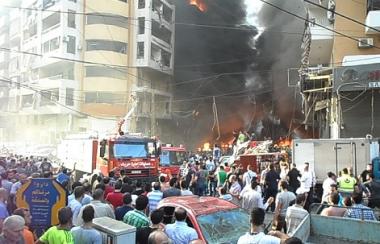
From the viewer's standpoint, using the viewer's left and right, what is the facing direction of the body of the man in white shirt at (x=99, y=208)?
facing away from the viewer

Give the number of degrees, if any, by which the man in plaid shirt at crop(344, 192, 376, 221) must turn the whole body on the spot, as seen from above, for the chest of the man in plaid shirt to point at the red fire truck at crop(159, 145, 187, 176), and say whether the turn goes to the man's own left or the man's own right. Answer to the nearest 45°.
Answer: approximately 45° to the man's own left

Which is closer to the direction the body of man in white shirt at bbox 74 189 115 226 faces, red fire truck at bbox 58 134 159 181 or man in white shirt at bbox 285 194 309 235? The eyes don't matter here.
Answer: the red fire truck

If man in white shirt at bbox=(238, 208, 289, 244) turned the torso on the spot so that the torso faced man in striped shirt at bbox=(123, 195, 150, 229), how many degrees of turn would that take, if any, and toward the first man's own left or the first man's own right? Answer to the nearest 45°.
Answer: approximately 45° to the first man's own left

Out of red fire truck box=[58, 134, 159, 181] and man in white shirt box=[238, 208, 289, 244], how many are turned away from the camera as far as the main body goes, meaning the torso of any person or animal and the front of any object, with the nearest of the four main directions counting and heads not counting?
1

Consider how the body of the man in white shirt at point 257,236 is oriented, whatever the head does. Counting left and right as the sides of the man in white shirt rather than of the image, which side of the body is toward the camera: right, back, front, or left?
back

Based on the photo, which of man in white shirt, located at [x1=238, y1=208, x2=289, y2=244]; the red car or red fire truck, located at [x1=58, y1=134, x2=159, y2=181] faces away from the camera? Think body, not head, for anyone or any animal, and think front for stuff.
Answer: the man in white shirt

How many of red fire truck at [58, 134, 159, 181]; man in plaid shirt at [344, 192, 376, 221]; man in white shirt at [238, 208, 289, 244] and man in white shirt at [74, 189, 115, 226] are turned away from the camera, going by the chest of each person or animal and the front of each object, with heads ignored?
3

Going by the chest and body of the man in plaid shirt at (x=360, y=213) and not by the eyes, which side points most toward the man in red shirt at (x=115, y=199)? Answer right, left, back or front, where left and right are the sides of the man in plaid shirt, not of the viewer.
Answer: left

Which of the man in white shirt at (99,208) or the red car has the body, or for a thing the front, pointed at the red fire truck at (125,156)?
the man in white shirt

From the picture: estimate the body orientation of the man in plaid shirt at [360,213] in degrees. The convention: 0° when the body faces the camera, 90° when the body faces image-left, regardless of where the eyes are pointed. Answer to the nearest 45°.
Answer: approximately 180°

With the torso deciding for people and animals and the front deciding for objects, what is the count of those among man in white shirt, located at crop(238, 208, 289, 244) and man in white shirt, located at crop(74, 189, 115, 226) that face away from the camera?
2

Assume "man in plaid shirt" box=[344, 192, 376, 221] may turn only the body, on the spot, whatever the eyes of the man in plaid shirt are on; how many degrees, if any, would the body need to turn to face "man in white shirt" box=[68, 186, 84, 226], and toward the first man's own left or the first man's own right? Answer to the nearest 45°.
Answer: approximately 135° to the first man's own left

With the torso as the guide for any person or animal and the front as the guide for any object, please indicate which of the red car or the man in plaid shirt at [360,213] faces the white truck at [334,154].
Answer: the man in plaid shirt
